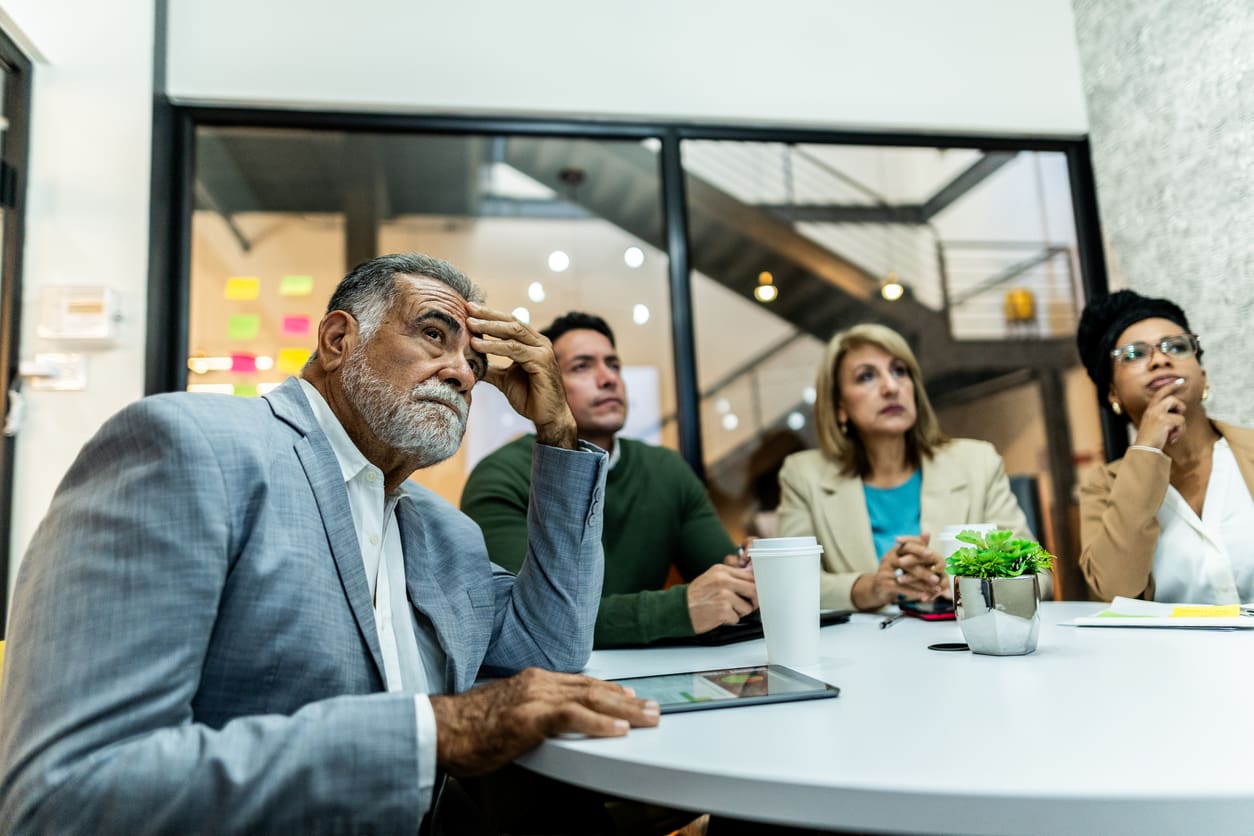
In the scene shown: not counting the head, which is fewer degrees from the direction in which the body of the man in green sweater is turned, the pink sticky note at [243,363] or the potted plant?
the potted plant

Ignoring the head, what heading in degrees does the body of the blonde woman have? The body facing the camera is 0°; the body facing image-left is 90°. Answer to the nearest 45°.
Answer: approximately 0°

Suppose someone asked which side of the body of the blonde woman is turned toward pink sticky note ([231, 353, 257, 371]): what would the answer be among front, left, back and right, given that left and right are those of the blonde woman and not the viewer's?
right

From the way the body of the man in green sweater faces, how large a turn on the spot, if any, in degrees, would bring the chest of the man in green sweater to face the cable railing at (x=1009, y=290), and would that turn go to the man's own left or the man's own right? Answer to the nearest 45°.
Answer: approximately 90° to the man's own left

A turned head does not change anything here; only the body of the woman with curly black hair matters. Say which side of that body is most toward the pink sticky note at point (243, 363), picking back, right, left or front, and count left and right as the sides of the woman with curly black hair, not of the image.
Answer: right

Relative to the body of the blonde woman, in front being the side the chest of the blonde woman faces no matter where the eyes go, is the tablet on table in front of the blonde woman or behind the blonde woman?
in front

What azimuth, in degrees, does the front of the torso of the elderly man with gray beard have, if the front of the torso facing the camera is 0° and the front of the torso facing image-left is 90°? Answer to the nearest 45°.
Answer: approximately 315°

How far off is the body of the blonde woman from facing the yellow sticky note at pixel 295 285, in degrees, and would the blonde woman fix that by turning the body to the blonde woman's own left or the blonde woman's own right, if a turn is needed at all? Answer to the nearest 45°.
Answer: approximately 90° to the blonde woman's own right

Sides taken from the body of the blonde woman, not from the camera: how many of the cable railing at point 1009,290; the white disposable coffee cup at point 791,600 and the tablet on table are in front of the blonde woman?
2

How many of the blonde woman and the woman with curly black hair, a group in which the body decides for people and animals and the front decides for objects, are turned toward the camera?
2
